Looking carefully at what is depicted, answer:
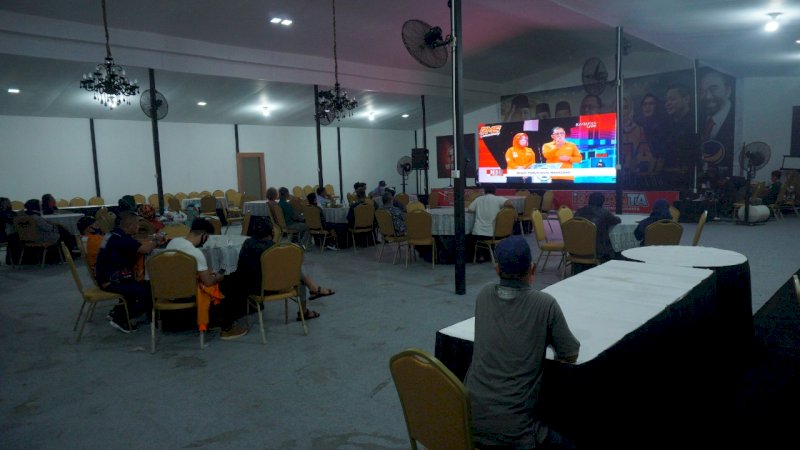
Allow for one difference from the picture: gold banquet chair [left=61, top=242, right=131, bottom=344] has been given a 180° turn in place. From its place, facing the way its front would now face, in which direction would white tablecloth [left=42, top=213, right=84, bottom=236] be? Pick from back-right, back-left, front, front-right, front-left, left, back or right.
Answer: right

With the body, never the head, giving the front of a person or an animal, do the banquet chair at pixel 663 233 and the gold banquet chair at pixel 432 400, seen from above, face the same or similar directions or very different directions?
same or similar directions

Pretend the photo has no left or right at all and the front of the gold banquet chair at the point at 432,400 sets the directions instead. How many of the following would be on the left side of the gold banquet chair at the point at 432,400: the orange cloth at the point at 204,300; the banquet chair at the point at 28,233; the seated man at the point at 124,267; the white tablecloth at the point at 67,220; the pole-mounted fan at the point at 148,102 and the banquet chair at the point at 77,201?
6

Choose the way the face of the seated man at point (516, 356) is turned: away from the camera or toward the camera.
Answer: away from the camera

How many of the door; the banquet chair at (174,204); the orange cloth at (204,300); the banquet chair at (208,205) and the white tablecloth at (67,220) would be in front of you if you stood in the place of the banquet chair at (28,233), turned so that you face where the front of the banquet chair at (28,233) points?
4

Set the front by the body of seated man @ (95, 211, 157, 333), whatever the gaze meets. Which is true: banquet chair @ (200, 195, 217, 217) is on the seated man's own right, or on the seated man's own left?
on the seated man's own left

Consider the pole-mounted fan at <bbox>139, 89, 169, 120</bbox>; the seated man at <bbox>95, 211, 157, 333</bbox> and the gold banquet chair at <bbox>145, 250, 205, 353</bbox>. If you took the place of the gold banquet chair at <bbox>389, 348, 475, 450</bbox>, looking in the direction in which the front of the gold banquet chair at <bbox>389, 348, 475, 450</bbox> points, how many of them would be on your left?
3

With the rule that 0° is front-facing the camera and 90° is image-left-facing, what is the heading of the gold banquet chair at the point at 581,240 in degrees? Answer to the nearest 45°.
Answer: approximately 180°

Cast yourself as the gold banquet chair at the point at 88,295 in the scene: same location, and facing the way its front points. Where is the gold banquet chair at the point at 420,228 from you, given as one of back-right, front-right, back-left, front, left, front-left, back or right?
front

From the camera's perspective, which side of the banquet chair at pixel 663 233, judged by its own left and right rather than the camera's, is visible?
back

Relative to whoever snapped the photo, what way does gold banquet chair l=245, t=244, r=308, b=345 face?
facing away from the viewer and to the left of the viewer

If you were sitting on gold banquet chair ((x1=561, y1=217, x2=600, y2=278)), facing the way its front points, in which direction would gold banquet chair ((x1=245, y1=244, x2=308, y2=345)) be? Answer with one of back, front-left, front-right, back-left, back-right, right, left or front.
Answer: back-left

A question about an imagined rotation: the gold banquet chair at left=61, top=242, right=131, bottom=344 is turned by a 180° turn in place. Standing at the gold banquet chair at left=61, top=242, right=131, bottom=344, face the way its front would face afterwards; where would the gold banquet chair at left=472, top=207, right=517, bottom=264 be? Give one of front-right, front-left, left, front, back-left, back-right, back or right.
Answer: back

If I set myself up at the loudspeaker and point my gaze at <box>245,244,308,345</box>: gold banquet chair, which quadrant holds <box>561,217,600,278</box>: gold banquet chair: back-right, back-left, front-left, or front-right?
front-left

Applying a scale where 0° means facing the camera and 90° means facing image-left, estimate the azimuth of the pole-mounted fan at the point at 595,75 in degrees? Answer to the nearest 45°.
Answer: approximately 45°

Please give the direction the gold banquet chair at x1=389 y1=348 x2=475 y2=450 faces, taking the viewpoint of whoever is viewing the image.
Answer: facing away from the viewer and to the right of the viewer

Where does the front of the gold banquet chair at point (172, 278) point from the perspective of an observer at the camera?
facing away from the viewer

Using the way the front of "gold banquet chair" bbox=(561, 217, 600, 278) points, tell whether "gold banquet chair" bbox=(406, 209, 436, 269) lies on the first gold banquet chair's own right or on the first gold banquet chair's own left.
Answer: on the first gold banquet chair's own left
